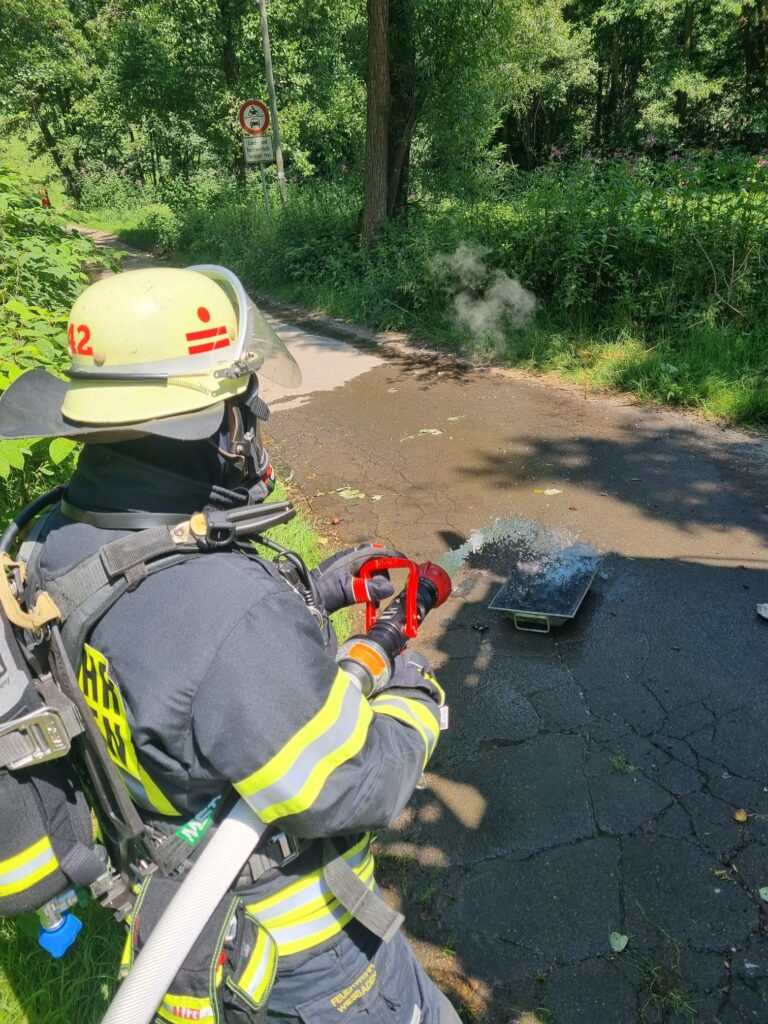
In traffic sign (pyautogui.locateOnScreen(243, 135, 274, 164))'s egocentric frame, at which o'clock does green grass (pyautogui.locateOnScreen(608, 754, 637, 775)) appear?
The green grass is roughly at 12 o'clock from the traffic sign.

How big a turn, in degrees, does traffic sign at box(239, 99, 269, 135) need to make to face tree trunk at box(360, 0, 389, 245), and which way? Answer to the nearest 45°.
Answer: approximately 45° to its left

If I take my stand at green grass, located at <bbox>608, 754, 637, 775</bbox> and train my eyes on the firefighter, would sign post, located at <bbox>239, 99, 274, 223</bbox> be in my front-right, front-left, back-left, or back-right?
back-right

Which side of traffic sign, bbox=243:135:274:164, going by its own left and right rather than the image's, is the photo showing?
front

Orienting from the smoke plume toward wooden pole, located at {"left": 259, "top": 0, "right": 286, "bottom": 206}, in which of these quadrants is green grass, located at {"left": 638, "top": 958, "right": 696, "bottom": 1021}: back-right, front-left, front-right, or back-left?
back-left

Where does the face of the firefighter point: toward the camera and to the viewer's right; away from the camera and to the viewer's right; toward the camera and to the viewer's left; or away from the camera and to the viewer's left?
away from the camera and to the viewer's right

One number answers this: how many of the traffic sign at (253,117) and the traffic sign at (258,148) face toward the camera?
2

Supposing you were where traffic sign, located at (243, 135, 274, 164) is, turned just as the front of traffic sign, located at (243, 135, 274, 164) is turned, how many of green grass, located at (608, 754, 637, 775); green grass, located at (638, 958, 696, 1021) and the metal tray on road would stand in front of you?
3

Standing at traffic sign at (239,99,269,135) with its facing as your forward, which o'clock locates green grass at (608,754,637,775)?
The green grass is roughly at 12 o'clock from the traffic sign.

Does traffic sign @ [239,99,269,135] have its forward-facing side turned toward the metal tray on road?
yes

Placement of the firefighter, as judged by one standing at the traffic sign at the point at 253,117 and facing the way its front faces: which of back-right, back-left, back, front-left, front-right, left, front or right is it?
front

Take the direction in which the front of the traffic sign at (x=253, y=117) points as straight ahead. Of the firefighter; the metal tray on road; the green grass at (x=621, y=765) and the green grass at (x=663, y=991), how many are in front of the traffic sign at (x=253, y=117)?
4

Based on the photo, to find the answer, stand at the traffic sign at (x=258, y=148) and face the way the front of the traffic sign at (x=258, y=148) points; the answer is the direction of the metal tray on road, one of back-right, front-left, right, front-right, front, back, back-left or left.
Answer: front
